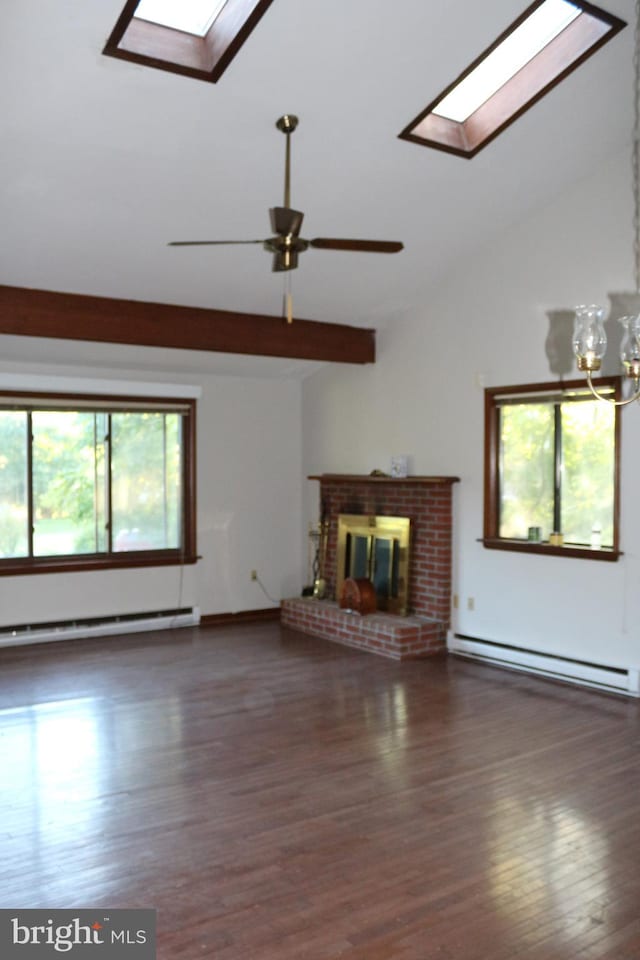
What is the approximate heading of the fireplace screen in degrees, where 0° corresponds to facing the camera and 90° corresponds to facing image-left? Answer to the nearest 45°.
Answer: approximately 45°

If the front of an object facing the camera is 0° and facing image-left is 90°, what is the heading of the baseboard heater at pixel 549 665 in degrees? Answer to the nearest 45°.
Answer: approximately 45°

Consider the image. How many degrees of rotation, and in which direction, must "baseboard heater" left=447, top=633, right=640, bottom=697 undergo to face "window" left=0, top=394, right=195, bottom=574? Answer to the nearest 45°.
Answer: approximately 45° to its right

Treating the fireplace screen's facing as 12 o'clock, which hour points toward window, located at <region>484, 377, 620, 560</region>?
The window is roughly at 9 o'clock from the fireplace screen.

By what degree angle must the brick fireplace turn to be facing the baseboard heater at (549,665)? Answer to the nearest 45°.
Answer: approximately 90° to its left

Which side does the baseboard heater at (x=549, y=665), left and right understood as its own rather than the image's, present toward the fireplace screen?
right

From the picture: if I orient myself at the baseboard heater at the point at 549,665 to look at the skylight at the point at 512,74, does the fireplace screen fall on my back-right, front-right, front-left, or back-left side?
back-right

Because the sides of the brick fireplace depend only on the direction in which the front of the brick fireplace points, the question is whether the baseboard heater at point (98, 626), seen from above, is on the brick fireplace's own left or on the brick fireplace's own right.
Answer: on the brick fireplace's own right
